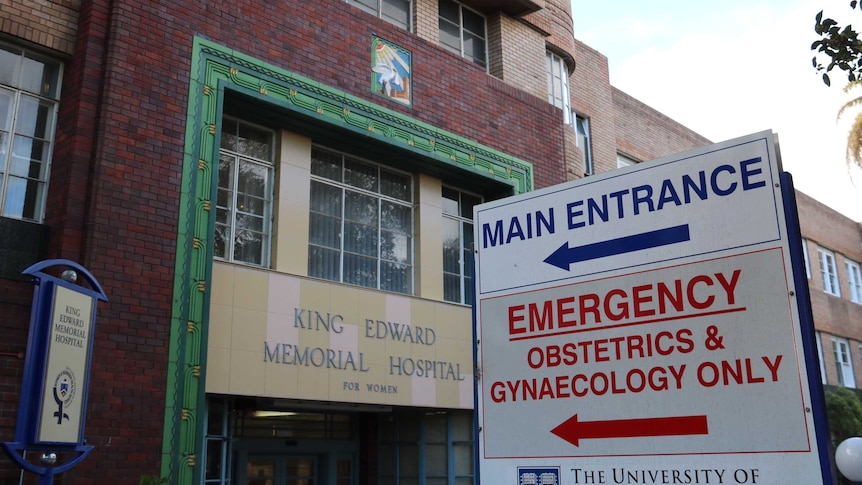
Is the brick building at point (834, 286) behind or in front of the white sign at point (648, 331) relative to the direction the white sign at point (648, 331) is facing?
behind

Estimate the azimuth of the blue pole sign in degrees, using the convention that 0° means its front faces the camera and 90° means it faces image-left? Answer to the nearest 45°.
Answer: approximately 315°

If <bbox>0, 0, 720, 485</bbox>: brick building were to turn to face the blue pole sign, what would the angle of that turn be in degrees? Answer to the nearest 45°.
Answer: approximately 45° to its right

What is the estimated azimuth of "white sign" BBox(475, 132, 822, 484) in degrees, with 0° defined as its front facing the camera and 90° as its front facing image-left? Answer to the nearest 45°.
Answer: approximately 45°

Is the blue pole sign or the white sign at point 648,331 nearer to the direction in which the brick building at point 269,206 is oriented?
the white sign

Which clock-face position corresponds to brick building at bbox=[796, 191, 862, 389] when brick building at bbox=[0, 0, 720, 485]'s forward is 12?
brick building at bbox=[796, 191, 862, 389] is roughly at 9 o'clock from brick building at bbox=[0, 0, 720, 485].

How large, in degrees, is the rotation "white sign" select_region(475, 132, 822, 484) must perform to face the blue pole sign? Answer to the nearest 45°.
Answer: approximately 90° to its right
